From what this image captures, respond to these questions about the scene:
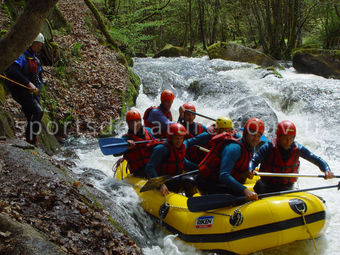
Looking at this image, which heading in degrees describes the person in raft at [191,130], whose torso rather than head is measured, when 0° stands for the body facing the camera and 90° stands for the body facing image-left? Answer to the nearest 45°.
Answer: approximately 0°

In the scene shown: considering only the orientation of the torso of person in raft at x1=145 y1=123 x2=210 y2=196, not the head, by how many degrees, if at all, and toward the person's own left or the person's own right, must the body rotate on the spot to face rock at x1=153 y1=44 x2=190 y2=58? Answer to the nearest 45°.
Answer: approximately 135° to the person's own left

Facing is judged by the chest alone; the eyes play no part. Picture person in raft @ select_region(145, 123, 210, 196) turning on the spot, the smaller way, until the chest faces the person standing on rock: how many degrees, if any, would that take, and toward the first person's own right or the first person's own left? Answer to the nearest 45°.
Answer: approximately 135° to the first person's own right

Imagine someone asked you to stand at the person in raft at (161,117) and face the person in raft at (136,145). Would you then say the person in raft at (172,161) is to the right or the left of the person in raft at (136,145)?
left

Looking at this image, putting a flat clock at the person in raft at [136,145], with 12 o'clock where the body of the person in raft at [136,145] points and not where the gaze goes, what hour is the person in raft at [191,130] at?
the person in raft at [191,130] is roughly at 8 o'clock from the person in raft at [136,145].

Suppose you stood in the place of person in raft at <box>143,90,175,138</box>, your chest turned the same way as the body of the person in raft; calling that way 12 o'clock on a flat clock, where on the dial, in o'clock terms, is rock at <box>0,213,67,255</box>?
The rock is roughly at 2 o'clock from the person in raft.

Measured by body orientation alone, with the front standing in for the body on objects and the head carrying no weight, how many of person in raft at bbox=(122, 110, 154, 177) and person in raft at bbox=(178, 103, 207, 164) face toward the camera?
2

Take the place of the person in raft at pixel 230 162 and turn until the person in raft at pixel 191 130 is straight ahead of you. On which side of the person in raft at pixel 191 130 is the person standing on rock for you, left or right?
left

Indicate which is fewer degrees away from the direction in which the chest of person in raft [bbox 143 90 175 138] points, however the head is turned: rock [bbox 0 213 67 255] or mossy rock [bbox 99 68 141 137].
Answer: the rock

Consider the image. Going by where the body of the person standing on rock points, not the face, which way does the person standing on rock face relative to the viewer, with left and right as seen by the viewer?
facing the viewer and to the right of the viewer
